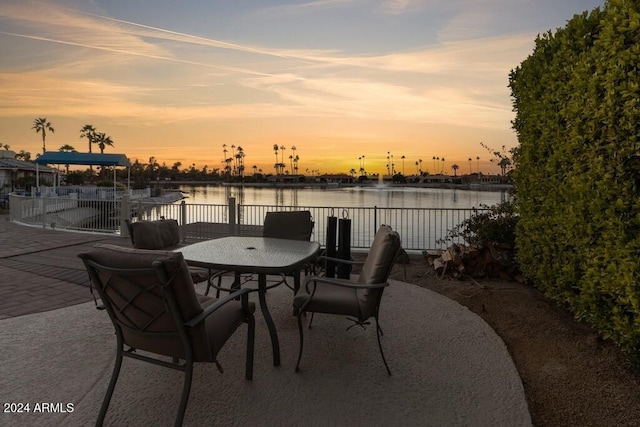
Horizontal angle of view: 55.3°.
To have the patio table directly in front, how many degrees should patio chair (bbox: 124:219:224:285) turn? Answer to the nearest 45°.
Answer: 0° — it already faces it

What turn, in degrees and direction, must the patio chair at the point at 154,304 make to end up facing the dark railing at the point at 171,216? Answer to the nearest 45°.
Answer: approximately 45° to its left

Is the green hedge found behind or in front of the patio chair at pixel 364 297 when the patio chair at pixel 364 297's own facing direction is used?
behind

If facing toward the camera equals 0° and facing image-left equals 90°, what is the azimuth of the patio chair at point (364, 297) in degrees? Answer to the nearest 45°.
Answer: approximately 90°

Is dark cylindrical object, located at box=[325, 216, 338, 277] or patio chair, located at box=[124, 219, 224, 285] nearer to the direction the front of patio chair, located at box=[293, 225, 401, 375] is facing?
the patio chair

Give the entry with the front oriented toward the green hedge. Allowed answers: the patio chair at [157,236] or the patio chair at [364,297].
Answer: the patio chair at [157,236]

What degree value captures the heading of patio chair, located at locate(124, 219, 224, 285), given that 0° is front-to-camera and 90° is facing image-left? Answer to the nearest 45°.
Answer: approximately 315°

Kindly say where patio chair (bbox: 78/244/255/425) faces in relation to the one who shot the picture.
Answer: facing away from the viewer and to the right of the viewer
